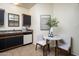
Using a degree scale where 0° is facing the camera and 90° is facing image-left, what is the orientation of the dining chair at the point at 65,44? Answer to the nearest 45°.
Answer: approximately 45°

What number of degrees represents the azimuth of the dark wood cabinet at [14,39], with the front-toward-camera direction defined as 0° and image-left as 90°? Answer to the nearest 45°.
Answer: approximately 315°

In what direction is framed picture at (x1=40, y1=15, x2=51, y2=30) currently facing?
toward the camera

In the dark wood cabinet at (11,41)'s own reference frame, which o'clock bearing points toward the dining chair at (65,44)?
The dining chair is roughly at 11 o'clock from the dark wood cabinet.
